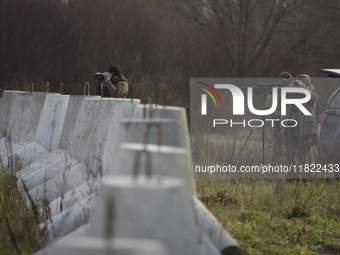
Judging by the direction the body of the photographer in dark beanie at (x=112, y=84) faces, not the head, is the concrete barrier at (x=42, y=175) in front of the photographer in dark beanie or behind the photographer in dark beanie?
in front

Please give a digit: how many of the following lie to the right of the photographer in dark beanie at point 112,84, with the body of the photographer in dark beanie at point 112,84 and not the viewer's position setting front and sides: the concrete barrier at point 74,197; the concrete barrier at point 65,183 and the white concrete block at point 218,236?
0

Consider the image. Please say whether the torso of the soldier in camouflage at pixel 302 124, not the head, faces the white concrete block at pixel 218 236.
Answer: no

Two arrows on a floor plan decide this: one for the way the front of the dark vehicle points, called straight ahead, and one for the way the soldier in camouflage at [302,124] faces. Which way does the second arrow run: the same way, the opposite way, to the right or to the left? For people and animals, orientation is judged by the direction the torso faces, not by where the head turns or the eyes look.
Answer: the opposite way

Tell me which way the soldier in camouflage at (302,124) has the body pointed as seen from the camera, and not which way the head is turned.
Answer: to the viewer's left

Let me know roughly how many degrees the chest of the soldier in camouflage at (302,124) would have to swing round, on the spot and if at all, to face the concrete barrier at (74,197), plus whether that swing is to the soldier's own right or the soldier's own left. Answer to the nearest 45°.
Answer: approximately 90° to the soldier's own left

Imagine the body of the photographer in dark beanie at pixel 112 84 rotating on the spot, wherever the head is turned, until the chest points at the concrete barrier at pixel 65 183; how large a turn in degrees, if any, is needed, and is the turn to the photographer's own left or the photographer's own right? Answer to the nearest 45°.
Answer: approximately 45° to the photographer's own left

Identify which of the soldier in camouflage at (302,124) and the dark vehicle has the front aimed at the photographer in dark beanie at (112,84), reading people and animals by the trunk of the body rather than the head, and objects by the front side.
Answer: the soldier in camouflage at (302,124)

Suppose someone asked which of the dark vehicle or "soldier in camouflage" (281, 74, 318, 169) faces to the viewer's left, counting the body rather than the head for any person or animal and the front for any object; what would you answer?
the soldier in camouflage
